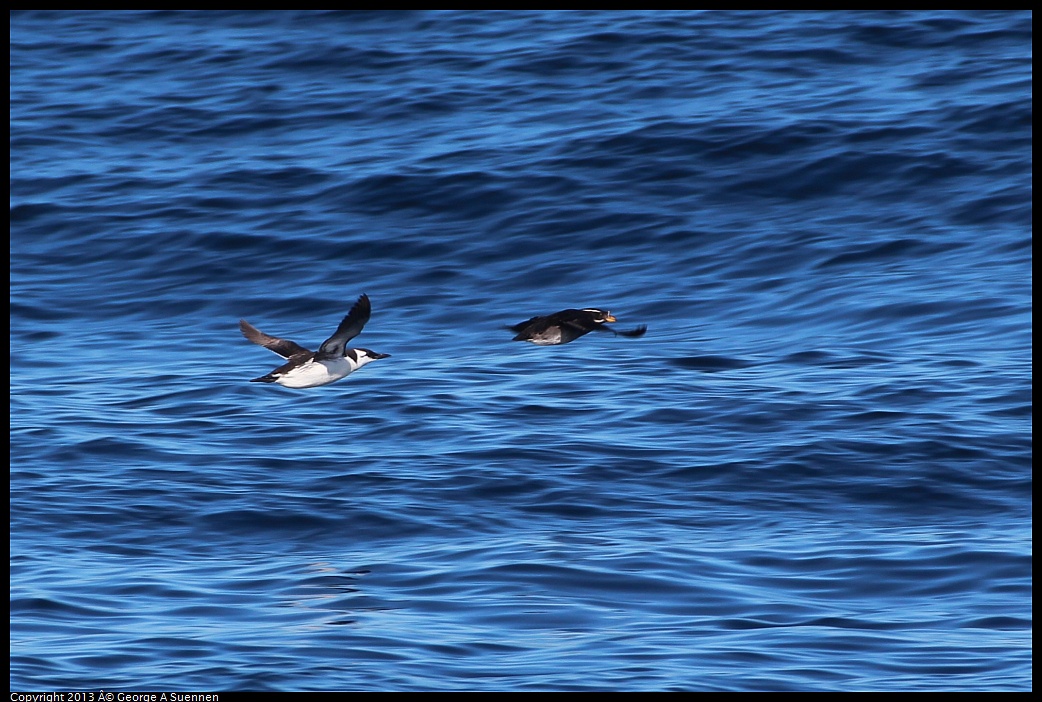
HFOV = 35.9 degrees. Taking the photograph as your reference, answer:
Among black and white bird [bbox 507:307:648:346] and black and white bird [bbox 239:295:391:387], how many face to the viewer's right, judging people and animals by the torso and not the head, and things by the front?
2

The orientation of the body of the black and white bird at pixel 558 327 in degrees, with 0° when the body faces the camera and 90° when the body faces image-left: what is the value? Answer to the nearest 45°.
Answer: approximately 270°

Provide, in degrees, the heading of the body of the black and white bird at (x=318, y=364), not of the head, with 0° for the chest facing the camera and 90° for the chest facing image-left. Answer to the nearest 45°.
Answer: approximately 270°

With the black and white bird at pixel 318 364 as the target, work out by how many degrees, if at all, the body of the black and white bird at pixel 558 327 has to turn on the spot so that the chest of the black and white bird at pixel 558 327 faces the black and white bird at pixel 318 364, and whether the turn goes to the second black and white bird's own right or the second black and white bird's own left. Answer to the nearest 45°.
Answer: approximately 135° to the second black and white bird's own right

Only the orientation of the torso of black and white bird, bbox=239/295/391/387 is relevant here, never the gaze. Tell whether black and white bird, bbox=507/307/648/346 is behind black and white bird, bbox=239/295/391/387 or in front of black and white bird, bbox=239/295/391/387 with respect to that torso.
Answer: in front
